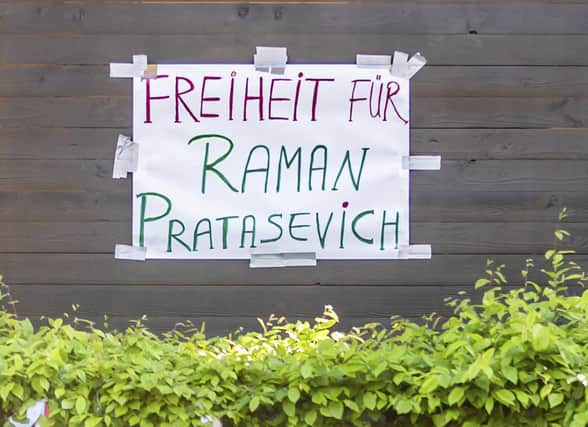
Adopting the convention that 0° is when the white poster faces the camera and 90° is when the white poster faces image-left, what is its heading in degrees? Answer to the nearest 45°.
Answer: approximately 0°
